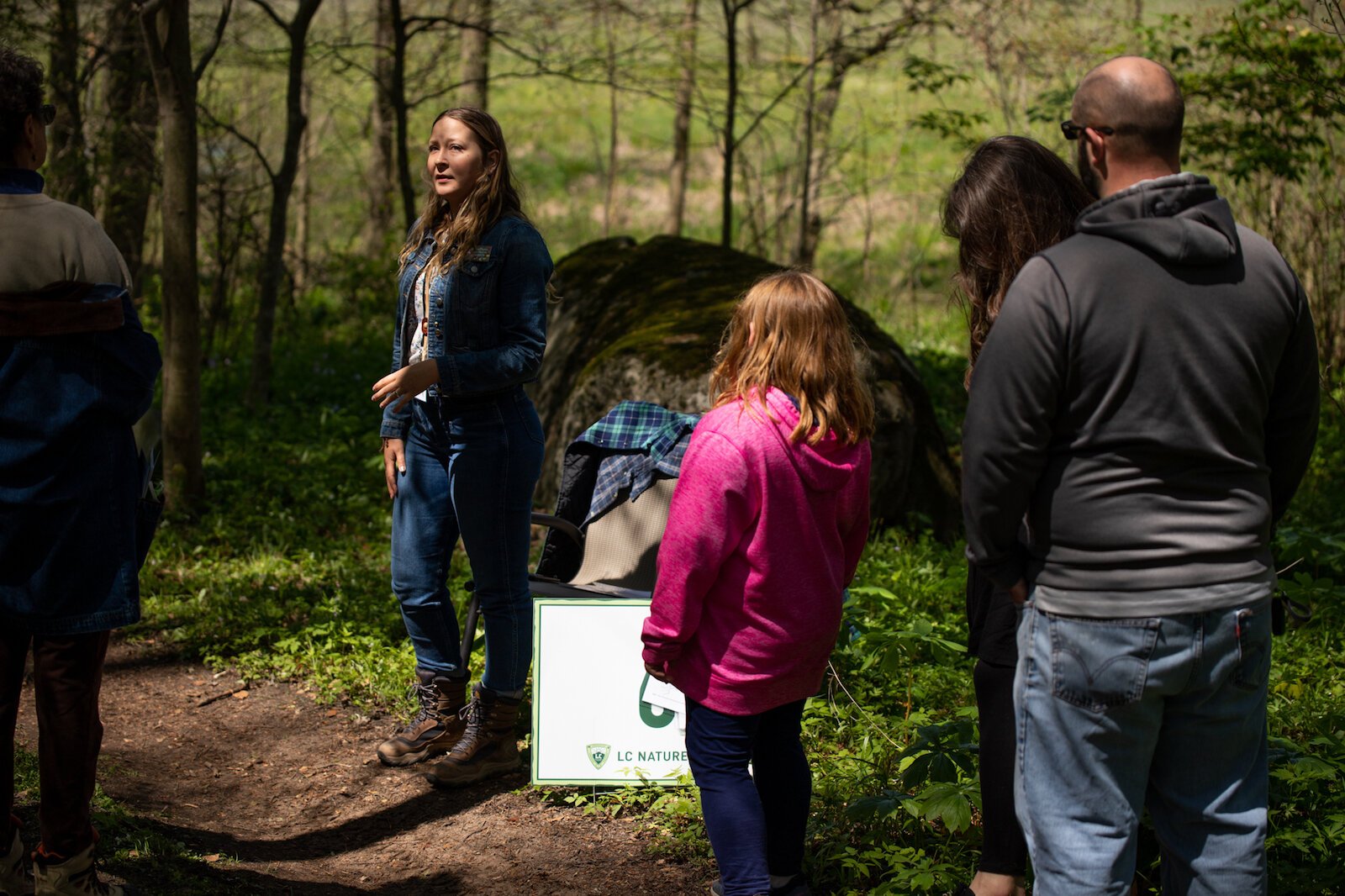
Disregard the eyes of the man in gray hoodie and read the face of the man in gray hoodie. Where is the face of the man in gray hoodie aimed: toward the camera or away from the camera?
away from the camera

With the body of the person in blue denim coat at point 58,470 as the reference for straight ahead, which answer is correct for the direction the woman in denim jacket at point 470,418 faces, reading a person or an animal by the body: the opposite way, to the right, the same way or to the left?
the opposite way

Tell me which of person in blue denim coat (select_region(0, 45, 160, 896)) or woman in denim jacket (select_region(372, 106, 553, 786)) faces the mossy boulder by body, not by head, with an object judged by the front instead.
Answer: the person in blue denim coat

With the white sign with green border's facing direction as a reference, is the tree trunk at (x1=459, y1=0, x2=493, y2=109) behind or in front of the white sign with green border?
behind

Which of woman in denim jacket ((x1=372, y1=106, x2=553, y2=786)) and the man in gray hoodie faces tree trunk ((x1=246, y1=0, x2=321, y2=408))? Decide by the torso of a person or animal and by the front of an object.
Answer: the man in gray hoodie

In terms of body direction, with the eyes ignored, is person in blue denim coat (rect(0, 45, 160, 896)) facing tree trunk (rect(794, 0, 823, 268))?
yes

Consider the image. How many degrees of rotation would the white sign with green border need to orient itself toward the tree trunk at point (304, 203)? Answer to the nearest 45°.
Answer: approximately 180°

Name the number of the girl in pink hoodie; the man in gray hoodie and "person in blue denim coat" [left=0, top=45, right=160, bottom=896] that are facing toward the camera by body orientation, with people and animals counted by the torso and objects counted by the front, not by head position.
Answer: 0

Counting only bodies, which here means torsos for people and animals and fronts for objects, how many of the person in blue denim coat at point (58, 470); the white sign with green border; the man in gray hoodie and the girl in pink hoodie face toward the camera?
1

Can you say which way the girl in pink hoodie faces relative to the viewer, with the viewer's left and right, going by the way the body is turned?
facing away from the viewer and to the left of the viewer

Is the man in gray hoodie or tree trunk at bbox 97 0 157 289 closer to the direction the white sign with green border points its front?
the man in gray hoodie

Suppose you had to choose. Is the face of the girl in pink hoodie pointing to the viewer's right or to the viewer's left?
to the viewer's left

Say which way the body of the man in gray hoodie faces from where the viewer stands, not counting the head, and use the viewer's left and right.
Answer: facing away from the viewer and to the left of the viewer

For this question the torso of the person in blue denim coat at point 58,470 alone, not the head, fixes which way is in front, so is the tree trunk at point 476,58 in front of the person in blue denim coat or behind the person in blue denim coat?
in front

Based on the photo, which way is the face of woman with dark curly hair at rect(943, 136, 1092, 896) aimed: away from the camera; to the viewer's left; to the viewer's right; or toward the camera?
away from the camera

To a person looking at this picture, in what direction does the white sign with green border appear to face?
facing the viewer

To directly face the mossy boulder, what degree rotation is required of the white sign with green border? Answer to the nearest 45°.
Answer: approximately 180°

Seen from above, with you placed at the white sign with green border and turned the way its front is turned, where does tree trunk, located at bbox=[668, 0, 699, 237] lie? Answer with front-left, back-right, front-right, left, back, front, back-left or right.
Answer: back

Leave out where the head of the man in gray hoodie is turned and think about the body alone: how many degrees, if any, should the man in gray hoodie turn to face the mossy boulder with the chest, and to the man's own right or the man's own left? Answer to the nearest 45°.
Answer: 0° — they already face it
